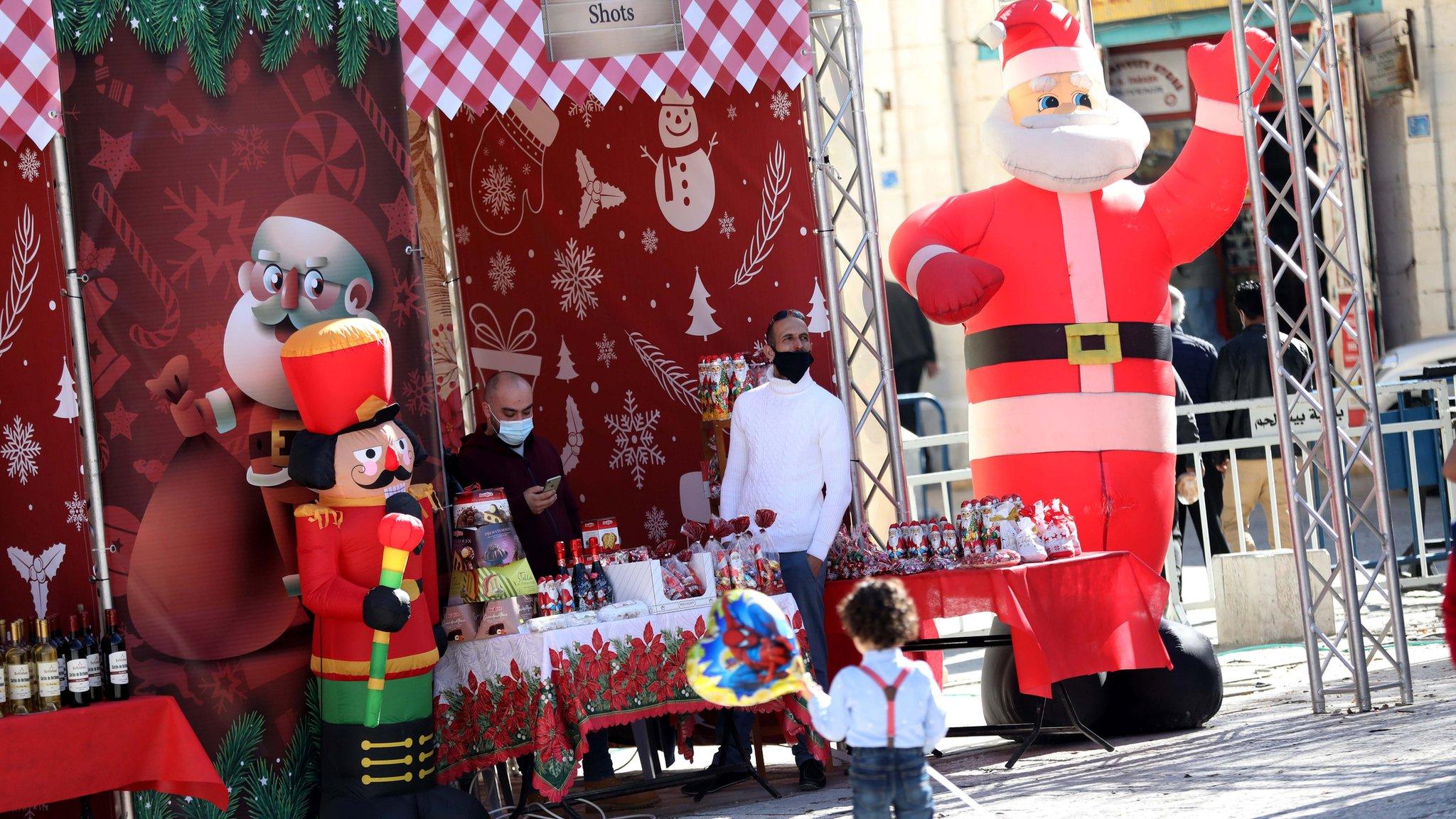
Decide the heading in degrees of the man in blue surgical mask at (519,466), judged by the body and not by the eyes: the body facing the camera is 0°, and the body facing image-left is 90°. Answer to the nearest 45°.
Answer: approximately 315°

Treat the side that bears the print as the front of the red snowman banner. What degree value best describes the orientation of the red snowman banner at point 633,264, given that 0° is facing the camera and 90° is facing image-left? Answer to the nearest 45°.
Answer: approximately 0°

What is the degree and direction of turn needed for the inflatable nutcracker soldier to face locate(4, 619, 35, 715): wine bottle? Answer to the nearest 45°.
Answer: approximately 135° to its right

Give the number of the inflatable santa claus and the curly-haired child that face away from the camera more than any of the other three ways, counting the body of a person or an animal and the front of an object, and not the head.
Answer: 1

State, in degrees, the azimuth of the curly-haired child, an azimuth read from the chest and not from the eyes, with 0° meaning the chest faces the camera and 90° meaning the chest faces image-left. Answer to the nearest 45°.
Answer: approximately 180°

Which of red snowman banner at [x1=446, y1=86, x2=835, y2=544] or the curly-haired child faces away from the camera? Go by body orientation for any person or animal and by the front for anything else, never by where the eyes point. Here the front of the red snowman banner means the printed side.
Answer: the curly-haired child

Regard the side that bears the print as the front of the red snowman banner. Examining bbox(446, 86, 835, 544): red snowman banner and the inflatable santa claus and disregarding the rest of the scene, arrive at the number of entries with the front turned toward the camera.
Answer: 2

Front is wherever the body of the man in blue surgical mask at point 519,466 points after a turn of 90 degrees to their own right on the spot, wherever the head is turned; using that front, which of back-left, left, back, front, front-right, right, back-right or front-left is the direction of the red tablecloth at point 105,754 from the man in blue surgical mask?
front

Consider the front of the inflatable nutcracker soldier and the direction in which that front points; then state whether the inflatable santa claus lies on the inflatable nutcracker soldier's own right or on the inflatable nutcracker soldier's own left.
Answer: on the inflatable nutcracker soldier's own left

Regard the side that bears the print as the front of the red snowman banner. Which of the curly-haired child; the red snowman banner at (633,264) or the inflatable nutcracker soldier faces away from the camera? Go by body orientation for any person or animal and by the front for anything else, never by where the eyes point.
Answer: the curly-haired child

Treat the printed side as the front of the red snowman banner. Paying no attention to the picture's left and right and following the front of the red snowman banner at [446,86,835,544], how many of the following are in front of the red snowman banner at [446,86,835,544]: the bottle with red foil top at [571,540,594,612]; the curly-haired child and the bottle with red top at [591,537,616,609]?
3

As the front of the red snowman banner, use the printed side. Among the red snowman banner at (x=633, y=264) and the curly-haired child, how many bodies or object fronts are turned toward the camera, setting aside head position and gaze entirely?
1

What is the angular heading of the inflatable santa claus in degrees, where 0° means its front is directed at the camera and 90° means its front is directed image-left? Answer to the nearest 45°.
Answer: approximately 0°

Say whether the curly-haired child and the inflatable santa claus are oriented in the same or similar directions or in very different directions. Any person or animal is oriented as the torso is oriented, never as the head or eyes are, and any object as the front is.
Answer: very different directions

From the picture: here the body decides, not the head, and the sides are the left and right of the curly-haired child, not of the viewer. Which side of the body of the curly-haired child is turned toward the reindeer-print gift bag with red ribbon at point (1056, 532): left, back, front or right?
front

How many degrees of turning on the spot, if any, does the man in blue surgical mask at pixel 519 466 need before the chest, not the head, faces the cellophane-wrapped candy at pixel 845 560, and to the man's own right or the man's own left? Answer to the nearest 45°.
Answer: approximately 45° to the man's own left
